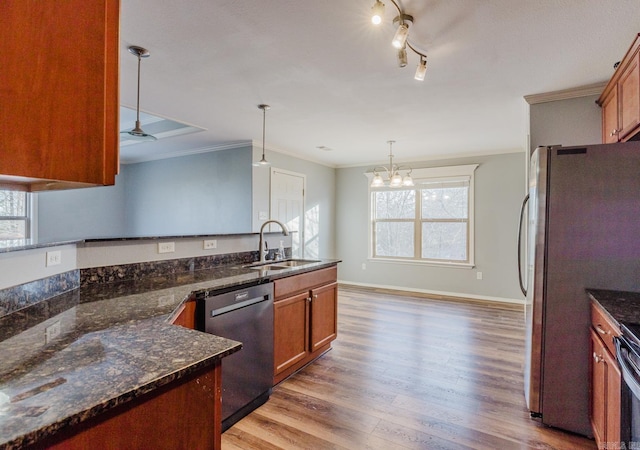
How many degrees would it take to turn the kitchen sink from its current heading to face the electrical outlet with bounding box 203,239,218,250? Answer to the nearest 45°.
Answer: approximately 90° to its right

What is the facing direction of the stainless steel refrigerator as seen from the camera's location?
facing to the left of the viewer

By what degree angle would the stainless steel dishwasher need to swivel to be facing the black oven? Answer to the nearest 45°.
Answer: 0° — it already faces it

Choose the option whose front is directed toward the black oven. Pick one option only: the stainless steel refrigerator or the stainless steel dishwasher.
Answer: the stainless steel dishwasher

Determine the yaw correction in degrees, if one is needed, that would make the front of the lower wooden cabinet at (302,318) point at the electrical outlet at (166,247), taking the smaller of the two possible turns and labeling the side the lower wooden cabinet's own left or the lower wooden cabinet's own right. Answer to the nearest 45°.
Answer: approximately 135° to the lower wooden cabinet's own right

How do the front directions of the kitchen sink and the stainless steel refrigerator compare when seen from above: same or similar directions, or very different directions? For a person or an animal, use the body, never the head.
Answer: very different directions

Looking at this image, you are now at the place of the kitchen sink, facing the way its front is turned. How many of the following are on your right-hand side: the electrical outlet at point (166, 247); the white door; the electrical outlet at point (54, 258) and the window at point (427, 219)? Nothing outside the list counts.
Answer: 2

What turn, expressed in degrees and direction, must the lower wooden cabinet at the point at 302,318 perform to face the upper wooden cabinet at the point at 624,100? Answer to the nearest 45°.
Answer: approximately 45° to its left

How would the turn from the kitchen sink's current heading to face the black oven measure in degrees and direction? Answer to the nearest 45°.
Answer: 0° — it already faces it

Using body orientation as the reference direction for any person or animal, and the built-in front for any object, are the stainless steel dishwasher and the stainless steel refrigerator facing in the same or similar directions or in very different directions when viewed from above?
very different directions
